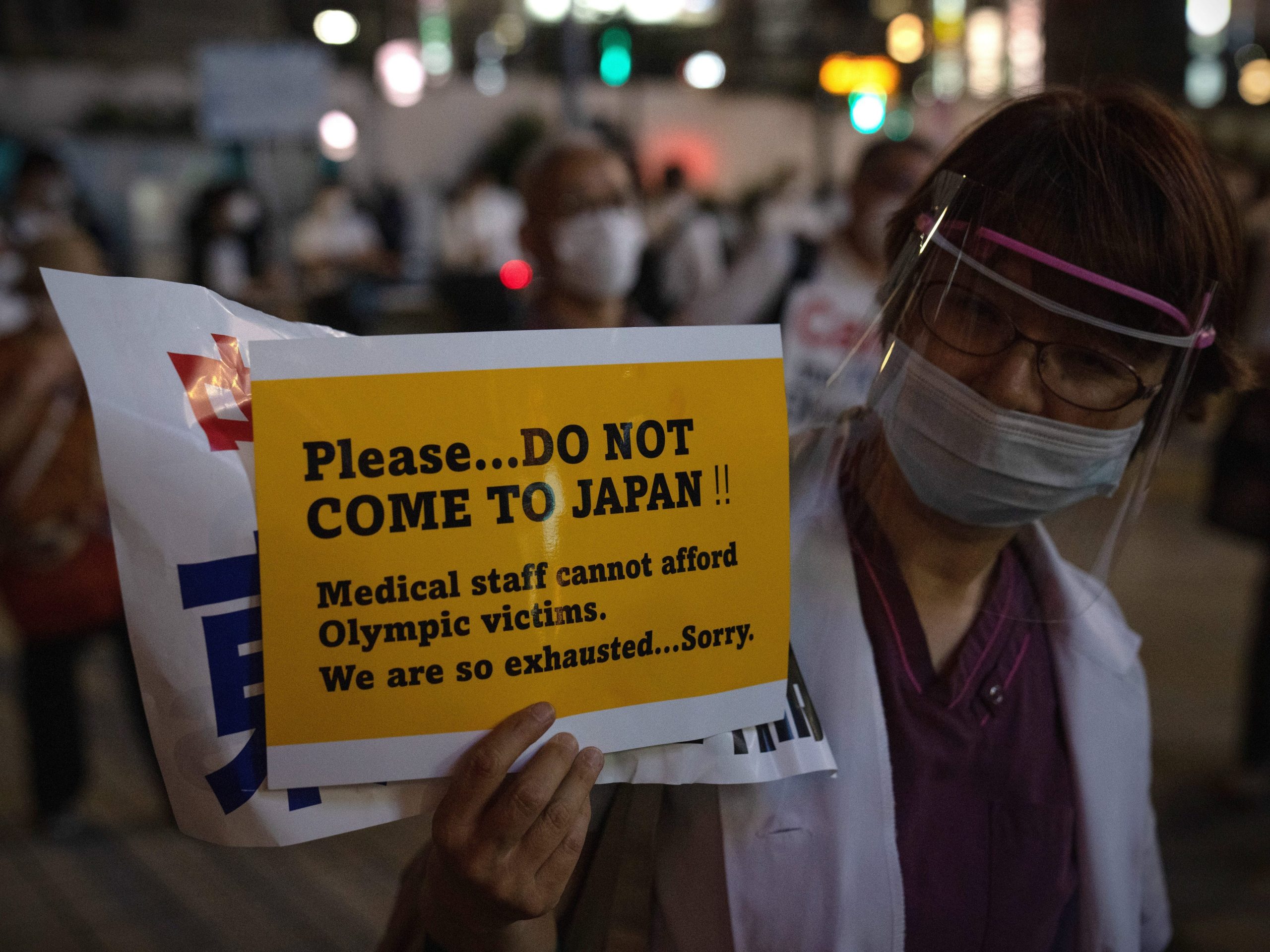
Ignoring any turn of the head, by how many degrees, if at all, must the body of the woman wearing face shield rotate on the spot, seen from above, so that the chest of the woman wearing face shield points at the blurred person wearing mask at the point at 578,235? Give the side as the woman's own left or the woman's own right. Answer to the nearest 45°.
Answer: approximately 180°

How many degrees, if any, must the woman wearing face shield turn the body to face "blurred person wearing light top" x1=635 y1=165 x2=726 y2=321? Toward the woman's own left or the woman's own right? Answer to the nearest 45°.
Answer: approximately 180°

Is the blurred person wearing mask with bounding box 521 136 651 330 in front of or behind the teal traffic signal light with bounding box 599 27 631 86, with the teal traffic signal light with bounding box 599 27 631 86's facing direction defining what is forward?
in front

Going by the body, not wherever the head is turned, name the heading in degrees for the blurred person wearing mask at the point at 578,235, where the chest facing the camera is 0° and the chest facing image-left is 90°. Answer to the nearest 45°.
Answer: approximately 315°

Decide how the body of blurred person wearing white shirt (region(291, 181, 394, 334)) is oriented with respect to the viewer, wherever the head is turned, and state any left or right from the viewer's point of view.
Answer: facing the viewer

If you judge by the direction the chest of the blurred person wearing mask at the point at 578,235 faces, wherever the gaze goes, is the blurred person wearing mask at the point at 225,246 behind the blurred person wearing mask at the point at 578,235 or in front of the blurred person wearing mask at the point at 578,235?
behind

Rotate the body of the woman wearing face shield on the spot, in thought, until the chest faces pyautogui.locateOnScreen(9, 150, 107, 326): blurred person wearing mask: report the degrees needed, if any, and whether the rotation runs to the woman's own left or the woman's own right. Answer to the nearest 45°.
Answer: approximately 135° to the woman's own right

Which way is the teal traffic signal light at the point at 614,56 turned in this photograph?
toward the camera
